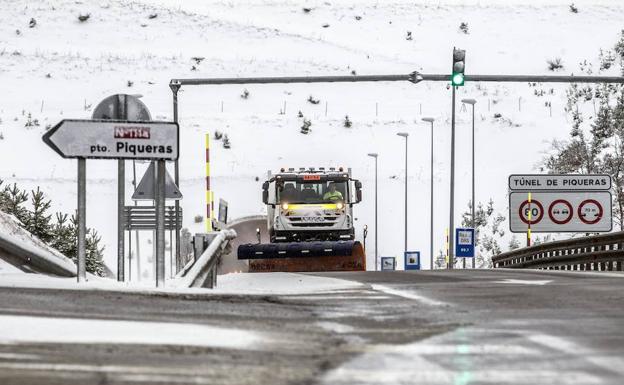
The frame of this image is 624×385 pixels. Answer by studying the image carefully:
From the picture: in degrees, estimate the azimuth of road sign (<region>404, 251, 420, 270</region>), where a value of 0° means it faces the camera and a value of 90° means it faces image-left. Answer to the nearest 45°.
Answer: approximately 0°

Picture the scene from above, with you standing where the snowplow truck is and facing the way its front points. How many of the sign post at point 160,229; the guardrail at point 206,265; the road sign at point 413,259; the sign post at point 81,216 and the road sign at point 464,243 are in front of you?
3

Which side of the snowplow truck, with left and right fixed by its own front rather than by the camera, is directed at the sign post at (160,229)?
front

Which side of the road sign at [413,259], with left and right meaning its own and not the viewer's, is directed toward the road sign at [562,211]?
front

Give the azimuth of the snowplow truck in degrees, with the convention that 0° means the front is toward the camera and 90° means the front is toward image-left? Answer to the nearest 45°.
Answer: approximately 0°

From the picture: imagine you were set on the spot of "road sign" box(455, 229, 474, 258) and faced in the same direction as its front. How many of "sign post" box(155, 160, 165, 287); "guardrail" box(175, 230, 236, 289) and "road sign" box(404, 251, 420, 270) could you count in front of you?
2

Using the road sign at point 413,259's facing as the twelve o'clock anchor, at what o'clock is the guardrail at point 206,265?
The guardrail is roughly at 12 o'clock from the road sign.

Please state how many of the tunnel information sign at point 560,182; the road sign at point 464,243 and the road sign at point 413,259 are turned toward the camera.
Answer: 3
